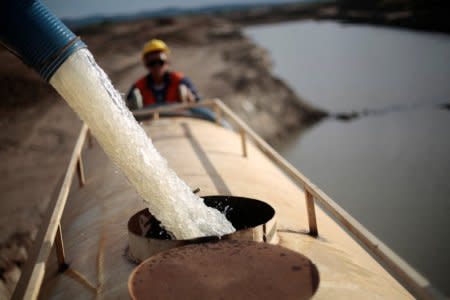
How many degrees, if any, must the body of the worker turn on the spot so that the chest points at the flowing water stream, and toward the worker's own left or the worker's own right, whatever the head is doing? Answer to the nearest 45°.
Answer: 0° — they already face it

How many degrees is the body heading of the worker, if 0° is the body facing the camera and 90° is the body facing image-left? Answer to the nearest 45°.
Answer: approximately 0°

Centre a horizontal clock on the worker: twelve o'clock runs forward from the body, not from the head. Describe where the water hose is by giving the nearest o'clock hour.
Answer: The water hose is roughly at 12 o'clock from the worker.
